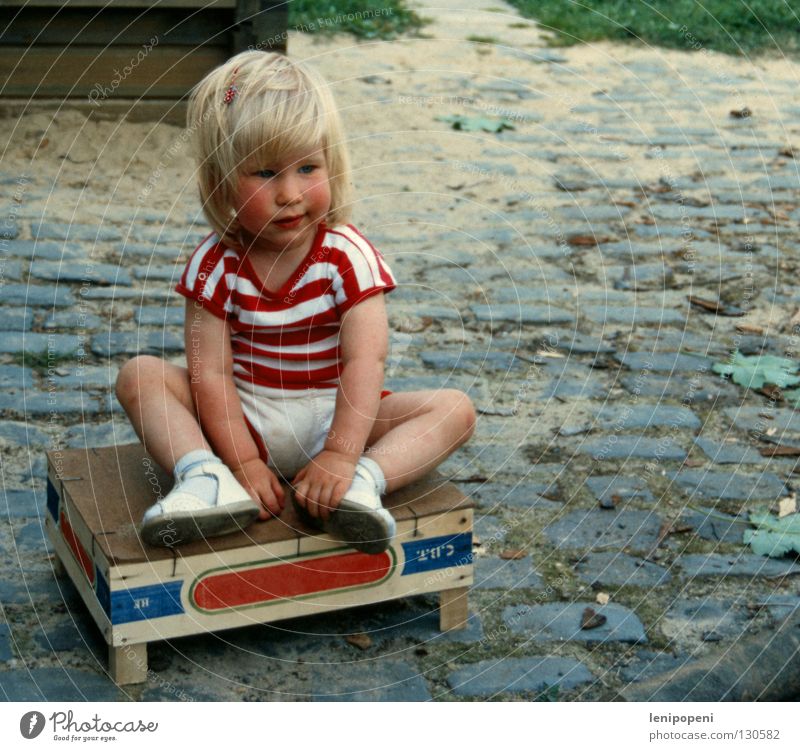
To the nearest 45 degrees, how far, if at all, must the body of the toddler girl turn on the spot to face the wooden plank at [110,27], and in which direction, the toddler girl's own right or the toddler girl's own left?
approximately 180°

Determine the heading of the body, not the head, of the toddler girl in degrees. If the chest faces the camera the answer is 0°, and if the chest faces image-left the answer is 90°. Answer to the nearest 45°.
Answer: approximately 0°

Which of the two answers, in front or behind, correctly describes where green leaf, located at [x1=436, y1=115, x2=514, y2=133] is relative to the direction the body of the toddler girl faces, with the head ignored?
behind

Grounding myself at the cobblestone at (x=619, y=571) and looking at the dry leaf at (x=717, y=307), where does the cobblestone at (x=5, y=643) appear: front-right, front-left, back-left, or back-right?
back-left
